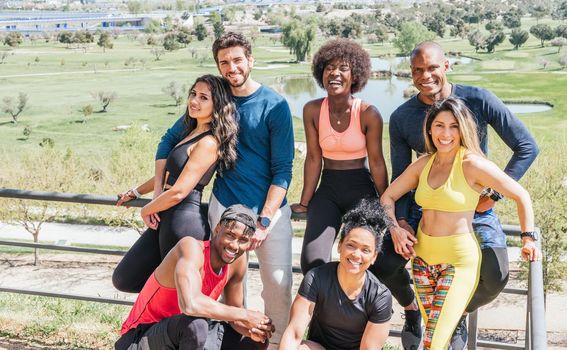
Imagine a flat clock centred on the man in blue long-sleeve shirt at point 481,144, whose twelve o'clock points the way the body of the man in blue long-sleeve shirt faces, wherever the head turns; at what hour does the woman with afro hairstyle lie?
The woman with afro hairstyle is roughly at 3 o'clock from the man in blue long-sleeve shirt.

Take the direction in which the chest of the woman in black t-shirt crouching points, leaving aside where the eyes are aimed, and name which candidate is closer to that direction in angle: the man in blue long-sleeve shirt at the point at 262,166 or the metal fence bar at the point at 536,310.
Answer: the metal fence bar

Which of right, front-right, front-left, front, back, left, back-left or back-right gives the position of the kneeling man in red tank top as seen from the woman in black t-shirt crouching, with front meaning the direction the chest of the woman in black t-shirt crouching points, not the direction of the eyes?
right

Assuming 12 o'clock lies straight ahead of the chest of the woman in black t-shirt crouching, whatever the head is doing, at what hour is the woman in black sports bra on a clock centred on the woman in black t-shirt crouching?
The woman in black sports bra is roughly at 4 o'clock from the woman in black t-shirt crouching.

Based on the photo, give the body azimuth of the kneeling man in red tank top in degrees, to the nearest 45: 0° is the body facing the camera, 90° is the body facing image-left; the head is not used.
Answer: approximately 315°

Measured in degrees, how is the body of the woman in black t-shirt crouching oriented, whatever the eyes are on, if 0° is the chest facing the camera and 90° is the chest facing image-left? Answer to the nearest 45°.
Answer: approximately 0°
